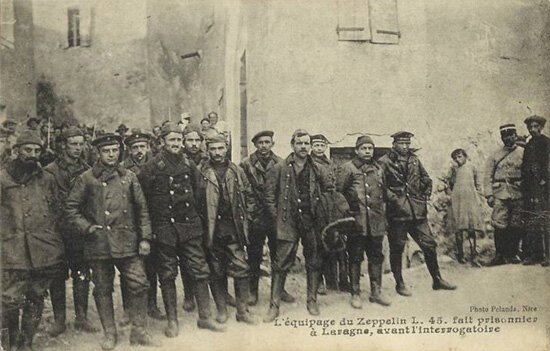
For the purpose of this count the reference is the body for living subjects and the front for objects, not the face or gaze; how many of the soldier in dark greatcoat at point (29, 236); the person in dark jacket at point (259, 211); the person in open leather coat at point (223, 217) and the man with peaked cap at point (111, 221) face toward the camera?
4

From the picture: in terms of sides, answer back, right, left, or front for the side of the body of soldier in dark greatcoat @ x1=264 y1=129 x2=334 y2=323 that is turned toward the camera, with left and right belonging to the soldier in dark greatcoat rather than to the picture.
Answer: front

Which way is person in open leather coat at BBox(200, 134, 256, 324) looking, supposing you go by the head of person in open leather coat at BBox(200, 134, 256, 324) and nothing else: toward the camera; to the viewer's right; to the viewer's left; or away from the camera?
toward the camera

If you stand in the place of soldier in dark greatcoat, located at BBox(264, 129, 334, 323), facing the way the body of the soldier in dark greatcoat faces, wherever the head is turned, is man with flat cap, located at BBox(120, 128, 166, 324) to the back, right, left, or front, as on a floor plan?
right

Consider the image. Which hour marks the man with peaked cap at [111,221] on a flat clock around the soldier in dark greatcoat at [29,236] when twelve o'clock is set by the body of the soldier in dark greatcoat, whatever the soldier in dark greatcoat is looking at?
The man with peaked cap is roughly at 10 o'clock from the soldier in dark greatcoat.

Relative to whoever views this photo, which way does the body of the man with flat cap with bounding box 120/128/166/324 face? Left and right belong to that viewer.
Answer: facing the viewer

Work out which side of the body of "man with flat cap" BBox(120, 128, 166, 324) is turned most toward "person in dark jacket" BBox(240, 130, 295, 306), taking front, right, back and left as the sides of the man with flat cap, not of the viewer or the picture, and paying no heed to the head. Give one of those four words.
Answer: left

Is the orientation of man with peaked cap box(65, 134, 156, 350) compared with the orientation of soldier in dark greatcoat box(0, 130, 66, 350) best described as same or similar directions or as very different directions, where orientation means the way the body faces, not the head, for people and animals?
same or similar directions

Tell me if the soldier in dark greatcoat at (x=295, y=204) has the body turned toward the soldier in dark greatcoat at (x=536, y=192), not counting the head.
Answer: no

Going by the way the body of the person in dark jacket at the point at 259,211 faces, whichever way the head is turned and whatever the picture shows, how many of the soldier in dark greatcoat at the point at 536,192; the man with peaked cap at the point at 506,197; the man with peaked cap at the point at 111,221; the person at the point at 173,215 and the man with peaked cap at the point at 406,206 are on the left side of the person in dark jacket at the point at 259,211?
3

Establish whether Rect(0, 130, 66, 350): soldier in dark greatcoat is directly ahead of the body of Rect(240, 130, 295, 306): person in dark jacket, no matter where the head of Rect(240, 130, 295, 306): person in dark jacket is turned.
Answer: no

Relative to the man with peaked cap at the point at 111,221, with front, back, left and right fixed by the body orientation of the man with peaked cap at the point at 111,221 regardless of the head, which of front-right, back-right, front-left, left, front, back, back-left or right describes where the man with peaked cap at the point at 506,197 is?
left

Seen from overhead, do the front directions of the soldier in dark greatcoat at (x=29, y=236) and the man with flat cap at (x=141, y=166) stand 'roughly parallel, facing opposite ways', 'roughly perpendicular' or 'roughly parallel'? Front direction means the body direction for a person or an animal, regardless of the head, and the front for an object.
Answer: roughly parallel

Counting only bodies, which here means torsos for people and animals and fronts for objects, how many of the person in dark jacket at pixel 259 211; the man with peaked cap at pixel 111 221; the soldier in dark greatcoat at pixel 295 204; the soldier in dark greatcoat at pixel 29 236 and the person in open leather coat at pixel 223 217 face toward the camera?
5

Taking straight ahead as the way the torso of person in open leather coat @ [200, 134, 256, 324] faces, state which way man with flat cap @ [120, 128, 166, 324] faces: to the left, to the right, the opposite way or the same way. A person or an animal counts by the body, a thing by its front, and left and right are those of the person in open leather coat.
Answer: the same way

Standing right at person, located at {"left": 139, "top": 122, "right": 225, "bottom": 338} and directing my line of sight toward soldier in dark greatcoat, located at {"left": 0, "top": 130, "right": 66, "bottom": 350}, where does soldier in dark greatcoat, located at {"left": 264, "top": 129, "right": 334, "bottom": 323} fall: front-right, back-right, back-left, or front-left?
back-right

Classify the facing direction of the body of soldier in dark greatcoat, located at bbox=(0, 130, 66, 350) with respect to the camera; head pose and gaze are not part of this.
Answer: toward the camera

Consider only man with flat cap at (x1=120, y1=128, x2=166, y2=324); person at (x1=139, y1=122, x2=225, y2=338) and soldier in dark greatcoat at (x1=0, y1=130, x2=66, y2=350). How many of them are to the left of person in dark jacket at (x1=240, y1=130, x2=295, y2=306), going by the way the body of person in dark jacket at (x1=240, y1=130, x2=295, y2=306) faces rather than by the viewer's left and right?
0

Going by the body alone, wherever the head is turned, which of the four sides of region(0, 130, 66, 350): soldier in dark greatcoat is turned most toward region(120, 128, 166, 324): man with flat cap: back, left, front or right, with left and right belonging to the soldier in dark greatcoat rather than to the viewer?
left

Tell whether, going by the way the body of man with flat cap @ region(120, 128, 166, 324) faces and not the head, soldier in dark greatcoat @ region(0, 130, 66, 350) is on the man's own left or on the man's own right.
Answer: on the man's own right

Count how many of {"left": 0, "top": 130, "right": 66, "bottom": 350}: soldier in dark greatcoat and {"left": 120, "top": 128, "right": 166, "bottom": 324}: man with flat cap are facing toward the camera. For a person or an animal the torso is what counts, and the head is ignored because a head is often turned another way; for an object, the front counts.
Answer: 2
